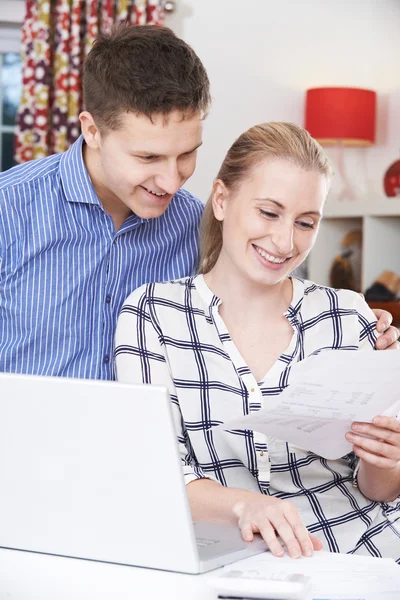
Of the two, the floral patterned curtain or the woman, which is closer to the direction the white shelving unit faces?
the woman

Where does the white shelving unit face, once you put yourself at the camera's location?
facing the viewer

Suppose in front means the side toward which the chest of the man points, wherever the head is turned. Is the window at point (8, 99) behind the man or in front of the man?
behind

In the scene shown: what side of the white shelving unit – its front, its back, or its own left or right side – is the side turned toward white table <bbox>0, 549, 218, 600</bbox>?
front

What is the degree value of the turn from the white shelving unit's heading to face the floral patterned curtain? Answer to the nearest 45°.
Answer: approximately 90° to its right

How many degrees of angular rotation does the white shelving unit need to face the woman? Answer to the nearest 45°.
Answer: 0° — it already faces them

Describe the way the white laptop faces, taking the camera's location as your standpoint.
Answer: facing away from the viewer and to the right of the viewer

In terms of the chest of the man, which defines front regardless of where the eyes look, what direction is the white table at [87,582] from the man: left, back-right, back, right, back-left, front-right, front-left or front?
front-right

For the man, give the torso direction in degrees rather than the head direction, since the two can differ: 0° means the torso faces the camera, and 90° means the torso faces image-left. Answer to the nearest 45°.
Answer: approximately 315°

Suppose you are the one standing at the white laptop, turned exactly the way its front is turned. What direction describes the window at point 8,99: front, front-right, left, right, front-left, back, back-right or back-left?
front-left

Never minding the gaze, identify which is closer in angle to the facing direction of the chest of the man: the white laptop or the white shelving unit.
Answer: the white laptop

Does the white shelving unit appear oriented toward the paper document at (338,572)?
yes

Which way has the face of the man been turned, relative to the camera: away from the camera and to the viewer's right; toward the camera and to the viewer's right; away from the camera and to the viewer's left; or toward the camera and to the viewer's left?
toward the camera and to the viewer's right

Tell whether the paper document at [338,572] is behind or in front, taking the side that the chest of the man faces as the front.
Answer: in front

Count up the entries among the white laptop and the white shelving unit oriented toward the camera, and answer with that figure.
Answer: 1
